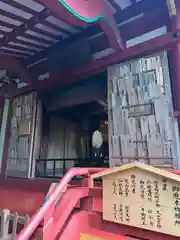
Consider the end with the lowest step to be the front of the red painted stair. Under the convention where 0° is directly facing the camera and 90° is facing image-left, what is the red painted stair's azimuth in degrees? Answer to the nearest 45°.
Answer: approximately 45°

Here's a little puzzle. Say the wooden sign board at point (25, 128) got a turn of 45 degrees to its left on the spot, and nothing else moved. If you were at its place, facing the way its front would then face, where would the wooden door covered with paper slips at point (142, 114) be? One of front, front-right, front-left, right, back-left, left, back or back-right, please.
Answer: front-left

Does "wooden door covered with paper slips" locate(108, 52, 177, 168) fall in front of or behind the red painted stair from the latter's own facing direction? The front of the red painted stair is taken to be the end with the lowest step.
behind

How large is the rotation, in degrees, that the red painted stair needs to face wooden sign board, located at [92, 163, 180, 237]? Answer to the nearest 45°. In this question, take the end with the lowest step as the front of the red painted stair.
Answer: approximately 90° to its left

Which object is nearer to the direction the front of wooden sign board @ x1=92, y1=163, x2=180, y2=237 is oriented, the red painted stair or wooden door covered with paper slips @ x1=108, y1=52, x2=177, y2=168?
the red painted stair

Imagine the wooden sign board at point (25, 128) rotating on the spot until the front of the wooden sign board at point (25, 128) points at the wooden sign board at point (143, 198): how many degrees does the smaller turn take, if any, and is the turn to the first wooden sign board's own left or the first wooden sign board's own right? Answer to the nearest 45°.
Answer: approximately 45° to the first wooden sign board's own left

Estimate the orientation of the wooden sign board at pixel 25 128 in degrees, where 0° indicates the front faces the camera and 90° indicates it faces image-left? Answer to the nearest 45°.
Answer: approximately 45°

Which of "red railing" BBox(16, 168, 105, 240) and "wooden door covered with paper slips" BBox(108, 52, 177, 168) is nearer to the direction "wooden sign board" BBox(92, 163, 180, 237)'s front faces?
the red railing

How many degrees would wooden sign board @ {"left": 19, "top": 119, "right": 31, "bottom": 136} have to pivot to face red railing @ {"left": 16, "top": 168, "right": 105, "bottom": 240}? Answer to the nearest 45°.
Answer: approximately 45° to its left

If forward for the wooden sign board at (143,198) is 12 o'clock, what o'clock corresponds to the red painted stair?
The red painted stair is roughly at 2 o'clock from the wooden sign board.

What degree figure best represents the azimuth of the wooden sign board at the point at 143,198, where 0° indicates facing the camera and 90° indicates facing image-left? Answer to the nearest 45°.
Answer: approximately 45°
